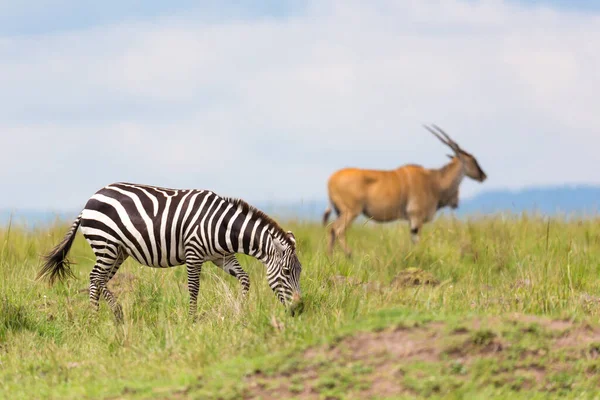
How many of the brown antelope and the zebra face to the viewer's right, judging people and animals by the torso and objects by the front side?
2

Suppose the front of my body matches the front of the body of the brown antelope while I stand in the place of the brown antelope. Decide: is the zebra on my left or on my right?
on my right

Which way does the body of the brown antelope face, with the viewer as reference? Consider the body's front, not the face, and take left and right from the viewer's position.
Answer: facing to the right of the viewer

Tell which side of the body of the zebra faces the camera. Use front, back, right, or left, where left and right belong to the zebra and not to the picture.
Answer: right

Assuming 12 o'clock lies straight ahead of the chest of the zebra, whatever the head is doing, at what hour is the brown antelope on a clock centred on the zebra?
The brown antelope is roughly at 10 o'clock from the zebra.
